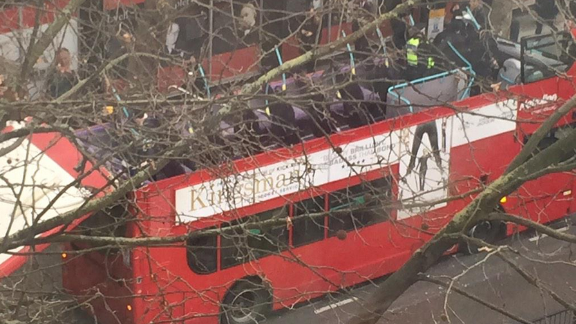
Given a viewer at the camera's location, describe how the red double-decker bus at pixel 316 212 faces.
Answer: facing away from the viewer and to the right of the viewer
